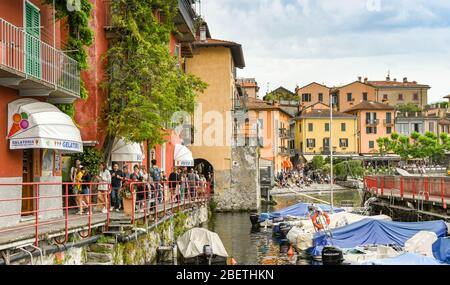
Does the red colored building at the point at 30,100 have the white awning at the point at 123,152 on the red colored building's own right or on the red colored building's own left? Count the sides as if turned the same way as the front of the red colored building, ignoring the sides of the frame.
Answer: on the red colored building's own left

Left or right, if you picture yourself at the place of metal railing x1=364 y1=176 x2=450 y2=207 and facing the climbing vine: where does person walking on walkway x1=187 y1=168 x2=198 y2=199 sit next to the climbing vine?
right

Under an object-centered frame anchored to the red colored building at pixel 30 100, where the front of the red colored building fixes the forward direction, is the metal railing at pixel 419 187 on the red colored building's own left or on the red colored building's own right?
on the red colored building's own left

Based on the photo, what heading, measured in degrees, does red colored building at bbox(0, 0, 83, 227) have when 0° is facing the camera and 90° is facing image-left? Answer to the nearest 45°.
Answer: approximately 315°

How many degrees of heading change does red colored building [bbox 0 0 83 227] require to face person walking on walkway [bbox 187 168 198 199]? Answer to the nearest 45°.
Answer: approximately 90° to its left

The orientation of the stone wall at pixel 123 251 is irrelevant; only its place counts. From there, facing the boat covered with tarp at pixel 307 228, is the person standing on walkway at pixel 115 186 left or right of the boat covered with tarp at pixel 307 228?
left
